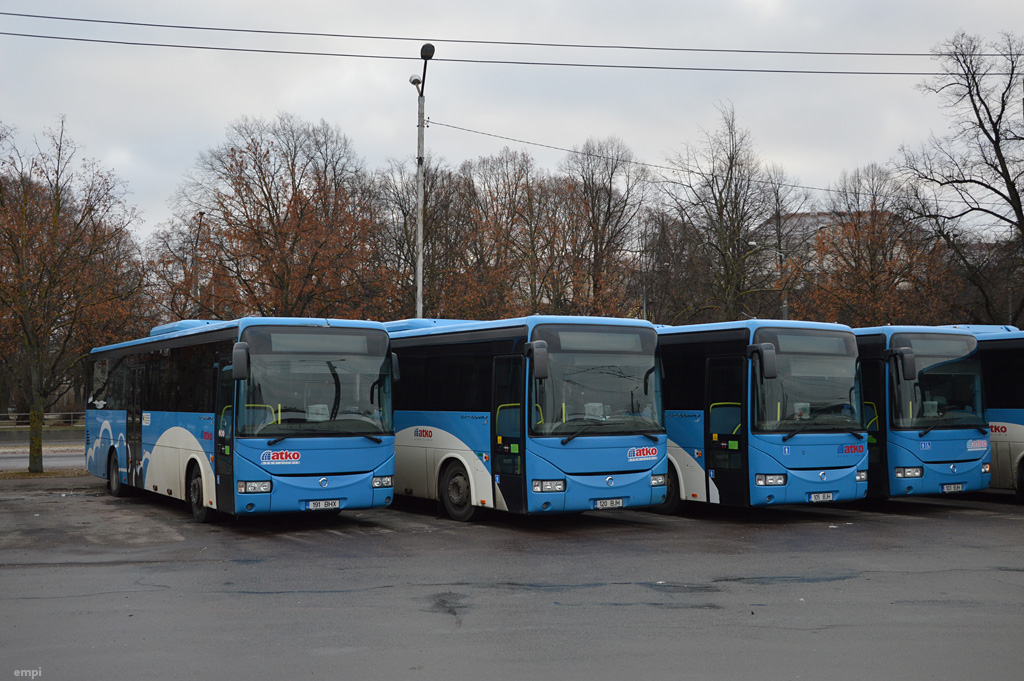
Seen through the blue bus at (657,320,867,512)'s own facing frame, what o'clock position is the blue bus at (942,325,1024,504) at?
the blue bus at (942,325,1024,504) is roughly at 9 o'clock from the blue bus at (657,320,867,512).

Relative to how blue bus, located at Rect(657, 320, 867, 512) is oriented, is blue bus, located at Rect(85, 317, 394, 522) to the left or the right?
on its right

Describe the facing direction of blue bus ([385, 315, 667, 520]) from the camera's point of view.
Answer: facing the viewer and to the right of the viewer

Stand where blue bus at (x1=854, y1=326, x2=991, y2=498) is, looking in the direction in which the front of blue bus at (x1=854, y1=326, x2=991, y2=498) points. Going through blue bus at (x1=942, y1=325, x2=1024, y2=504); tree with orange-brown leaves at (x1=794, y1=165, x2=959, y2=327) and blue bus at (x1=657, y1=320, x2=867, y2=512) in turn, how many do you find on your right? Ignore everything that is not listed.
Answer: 1

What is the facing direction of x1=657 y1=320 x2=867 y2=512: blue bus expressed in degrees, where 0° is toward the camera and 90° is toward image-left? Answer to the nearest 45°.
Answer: approximately 315°

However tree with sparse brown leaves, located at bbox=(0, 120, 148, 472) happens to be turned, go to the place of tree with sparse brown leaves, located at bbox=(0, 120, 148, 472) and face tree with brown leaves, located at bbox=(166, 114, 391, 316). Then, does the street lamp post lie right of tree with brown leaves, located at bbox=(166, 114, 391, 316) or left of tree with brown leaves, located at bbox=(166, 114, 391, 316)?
right

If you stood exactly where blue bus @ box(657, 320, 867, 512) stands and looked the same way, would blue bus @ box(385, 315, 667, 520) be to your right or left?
on your right

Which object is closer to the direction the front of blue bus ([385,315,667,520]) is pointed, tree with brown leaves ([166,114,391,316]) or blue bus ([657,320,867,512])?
the blue bus

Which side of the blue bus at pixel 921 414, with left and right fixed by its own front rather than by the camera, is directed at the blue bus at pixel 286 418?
right

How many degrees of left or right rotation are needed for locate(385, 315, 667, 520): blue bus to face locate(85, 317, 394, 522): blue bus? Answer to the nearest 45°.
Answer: approximately 135° to its right

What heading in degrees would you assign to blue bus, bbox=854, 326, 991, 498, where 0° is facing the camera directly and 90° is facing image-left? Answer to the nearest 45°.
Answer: approximately 315°

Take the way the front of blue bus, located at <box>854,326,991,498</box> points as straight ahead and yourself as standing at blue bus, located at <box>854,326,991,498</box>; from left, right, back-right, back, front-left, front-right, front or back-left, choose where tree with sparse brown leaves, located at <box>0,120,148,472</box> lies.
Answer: back-right

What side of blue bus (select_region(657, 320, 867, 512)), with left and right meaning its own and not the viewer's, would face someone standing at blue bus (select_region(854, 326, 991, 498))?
left

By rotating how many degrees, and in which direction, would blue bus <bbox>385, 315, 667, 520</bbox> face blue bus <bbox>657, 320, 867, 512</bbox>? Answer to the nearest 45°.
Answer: approximately 45° to its left

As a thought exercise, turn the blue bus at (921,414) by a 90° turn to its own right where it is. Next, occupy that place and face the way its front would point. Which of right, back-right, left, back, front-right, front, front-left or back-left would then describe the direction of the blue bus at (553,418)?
front

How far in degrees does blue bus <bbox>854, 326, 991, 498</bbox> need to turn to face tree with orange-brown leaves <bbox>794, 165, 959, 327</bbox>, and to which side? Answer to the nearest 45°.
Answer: approximately 135° to its left

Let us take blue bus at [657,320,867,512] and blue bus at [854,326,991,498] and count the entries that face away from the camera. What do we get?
0

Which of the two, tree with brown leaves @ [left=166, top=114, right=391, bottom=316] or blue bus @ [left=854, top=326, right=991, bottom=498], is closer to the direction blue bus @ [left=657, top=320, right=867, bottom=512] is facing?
the blue bus
